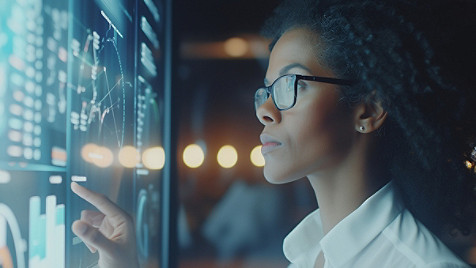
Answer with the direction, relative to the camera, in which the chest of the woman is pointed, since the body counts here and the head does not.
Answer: to the viewer's left

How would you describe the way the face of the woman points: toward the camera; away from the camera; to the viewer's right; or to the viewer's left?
to the viewer's left
